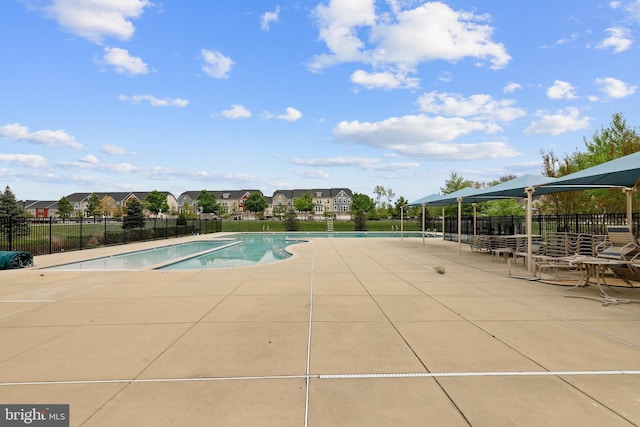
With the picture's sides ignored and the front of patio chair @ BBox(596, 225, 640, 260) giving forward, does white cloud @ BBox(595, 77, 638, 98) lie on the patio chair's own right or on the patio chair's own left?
on the patio chair's own right

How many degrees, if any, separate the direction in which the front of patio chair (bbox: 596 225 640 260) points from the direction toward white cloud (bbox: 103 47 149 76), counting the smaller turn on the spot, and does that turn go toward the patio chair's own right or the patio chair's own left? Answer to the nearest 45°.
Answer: approximately 45° to the patio chair's own right

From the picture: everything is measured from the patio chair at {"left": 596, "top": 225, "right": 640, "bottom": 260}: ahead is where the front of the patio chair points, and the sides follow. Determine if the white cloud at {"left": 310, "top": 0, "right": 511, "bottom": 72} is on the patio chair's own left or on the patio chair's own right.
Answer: on the patio chair's own right

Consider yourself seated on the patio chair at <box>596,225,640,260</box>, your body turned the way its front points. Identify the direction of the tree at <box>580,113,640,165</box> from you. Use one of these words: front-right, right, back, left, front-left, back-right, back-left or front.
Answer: back-right

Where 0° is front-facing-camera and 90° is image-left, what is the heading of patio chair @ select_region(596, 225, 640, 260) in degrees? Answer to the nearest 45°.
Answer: approximately 45°

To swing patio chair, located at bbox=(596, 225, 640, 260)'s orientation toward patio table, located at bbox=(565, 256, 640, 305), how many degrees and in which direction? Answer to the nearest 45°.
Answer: approximately 45° to its left

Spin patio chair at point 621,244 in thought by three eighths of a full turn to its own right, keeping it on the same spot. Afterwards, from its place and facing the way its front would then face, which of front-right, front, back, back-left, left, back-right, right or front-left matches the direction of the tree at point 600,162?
front

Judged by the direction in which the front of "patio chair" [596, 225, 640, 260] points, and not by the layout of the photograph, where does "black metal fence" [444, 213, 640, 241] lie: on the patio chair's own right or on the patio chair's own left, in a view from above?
on the patio chair's own right

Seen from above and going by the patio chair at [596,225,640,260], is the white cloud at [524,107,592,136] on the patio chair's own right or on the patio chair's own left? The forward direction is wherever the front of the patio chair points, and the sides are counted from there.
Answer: on the patio chair's own right

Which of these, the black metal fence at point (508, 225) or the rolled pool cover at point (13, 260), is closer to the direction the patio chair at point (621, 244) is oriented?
the rolled pool cover
